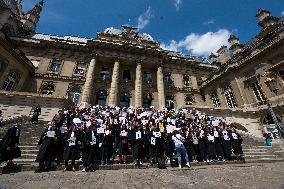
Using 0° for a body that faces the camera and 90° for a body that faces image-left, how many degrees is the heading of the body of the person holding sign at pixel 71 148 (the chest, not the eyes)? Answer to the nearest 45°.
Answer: approximately 0°

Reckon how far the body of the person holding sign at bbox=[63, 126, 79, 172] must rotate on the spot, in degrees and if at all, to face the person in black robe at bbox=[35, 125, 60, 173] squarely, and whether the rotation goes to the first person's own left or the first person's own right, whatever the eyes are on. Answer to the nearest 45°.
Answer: approximately 90° to the first person's own right
